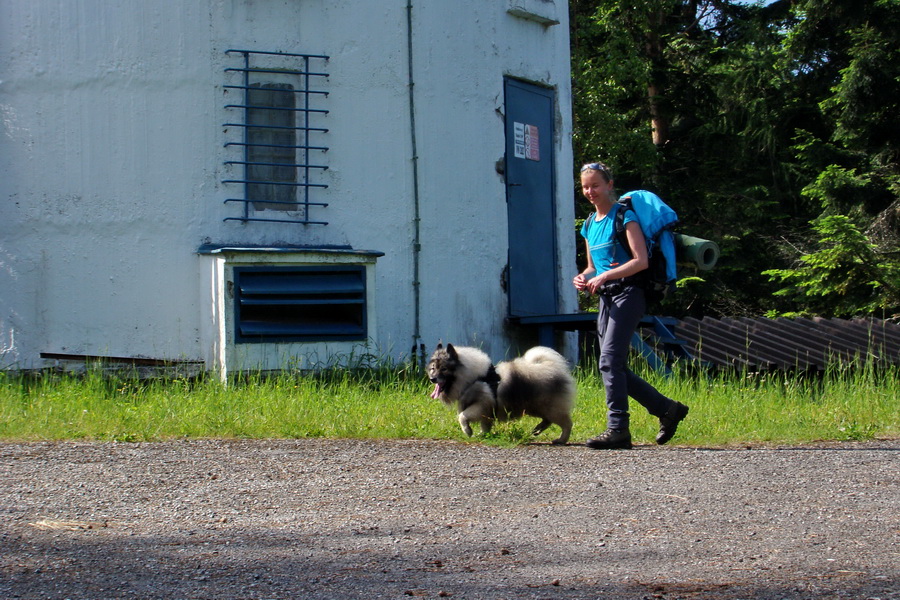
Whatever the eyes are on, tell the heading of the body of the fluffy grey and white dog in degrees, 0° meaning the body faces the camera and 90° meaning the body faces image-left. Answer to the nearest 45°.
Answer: approximately 90°

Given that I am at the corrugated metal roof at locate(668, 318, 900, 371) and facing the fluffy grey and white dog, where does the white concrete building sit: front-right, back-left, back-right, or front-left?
front-right

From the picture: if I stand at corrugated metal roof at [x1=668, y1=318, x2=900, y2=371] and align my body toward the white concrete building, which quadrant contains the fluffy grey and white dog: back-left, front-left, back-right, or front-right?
front-left

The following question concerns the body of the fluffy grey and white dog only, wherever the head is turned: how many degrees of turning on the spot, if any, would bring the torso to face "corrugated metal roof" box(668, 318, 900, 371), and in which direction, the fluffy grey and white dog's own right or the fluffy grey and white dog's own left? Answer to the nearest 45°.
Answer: approximately 135° to the fluffy grey and white dog's own right

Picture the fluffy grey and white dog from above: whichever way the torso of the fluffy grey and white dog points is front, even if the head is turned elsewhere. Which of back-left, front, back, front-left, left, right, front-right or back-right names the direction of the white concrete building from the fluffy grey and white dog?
front-right

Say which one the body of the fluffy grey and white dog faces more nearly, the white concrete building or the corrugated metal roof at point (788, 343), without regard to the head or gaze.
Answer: the white concrete building
